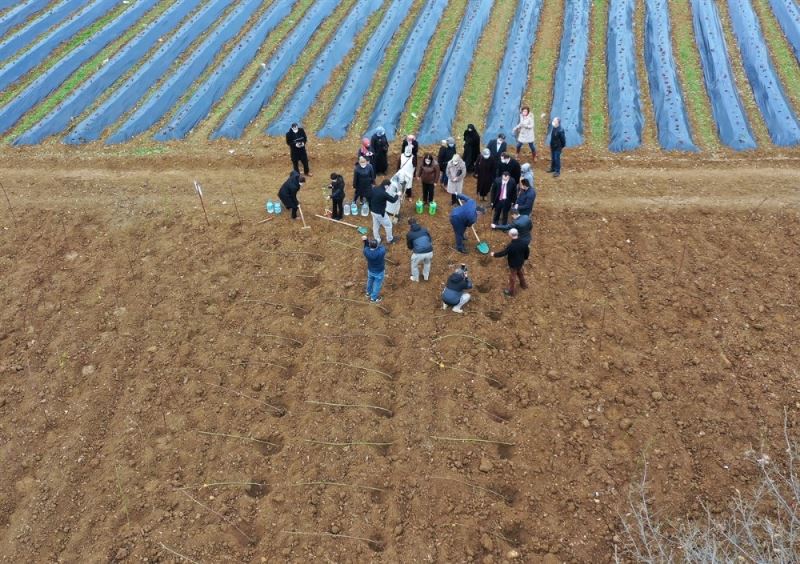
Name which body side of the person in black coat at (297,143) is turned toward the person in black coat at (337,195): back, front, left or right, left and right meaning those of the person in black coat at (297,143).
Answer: front

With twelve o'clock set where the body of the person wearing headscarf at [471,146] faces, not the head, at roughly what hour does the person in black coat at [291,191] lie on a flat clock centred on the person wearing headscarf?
The person in black coat is roughly at 2 o'clock from the person wearing headscarf.

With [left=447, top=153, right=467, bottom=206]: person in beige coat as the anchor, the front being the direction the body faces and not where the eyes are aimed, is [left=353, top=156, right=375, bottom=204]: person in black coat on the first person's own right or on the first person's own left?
on the first person's own right
